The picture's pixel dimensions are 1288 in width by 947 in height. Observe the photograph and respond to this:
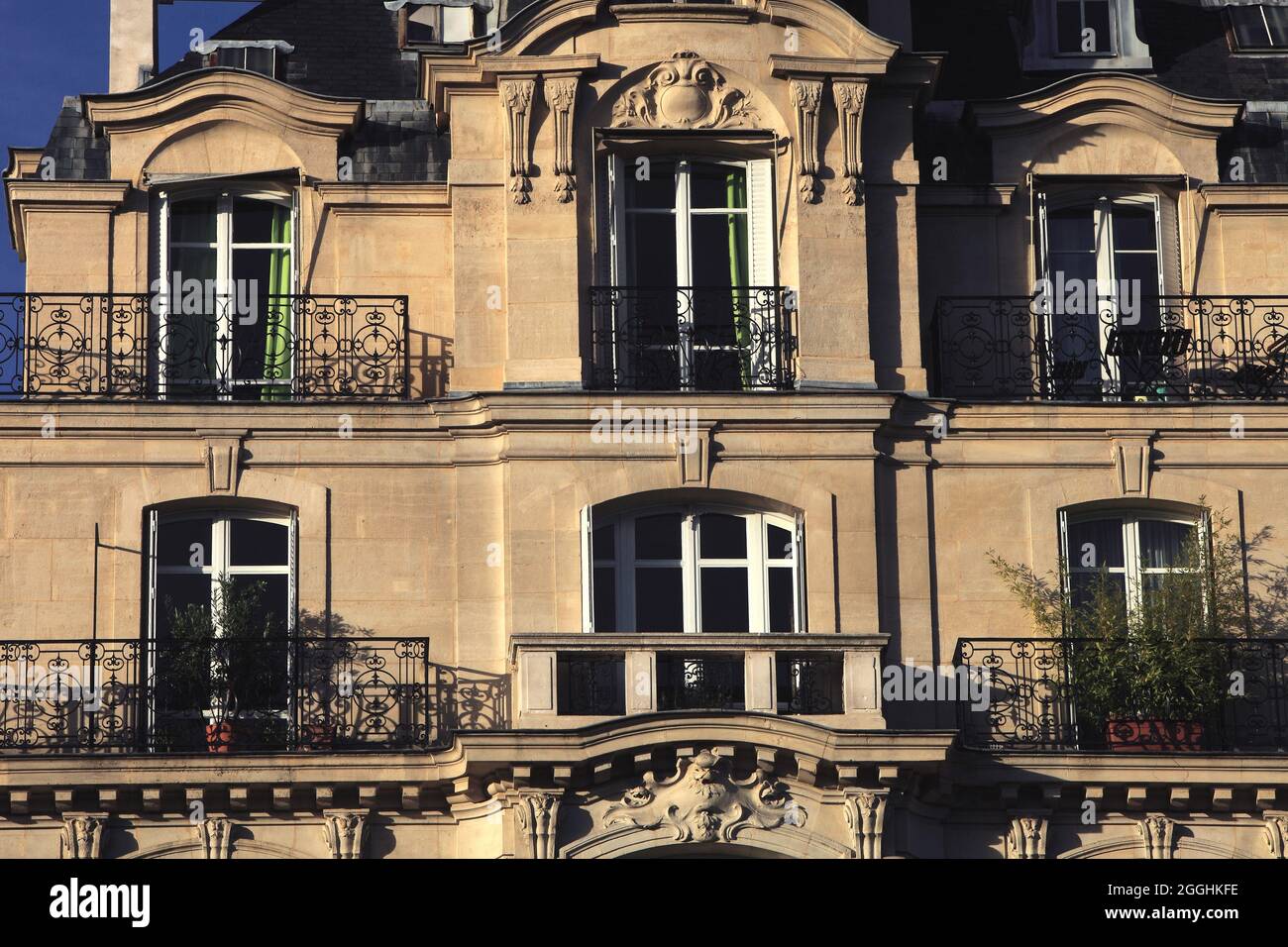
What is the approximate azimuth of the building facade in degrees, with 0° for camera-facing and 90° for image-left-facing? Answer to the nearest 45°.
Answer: approximately 0°
